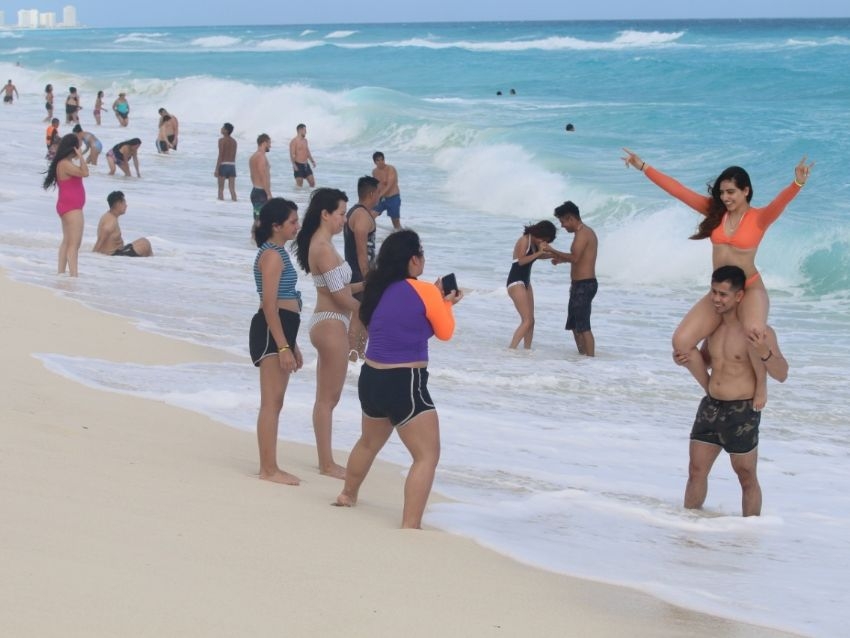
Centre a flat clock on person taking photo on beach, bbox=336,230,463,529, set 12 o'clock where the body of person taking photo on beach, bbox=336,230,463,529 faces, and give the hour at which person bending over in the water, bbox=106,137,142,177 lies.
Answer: person bending over in the water, bbox=106,137,142,177 is roughly at 10 o'clock from person taking photo on beach, bbox=336,230,463,529.

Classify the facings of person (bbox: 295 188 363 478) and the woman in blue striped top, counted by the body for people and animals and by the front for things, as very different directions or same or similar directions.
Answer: same or similar directions

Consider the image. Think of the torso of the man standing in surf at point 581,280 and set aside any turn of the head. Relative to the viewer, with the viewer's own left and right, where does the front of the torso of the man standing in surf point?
facing to the left of the viewer

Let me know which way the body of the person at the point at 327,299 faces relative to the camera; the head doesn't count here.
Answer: to the viewer's right

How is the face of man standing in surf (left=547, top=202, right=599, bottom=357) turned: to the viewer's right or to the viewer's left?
to the viewer's left

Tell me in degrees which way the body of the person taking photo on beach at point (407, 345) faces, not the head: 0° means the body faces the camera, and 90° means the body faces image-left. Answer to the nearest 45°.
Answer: approximately 225°

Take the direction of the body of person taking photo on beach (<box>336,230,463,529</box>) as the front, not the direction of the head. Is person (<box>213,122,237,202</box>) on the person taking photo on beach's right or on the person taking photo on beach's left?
on the person taking photo on beach's left

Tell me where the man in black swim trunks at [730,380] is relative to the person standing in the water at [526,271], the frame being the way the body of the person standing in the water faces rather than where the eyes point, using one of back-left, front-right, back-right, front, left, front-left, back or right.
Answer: right

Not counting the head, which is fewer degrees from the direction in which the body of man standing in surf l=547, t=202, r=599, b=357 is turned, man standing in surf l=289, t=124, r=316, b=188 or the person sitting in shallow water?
the person sitting in shallow water
